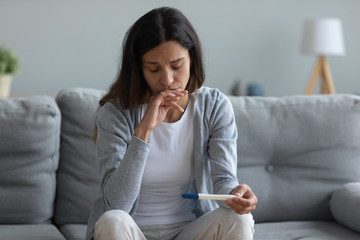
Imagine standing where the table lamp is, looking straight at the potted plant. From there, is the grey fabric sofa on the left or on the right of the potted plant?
left

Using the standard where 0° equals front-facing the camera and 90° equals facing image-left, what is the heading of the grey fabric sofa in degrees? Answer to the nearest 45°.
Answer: approximately 0°

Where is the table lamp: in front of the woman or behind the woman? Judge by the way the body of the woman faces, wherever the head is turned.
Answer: behind

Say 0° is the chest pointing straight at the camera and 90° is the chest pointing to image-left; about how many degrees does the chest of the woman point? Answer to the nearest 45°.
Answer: approximately 0°

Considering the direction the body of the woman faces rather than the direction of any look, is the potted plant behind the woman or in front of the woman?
behind

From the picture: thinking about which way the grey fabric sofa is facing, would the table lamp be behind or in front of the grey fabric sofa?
behind

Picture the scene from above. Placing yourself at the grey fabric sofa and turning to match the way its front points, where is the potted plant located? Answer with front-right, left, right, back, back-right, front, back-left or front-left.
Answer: back-right
